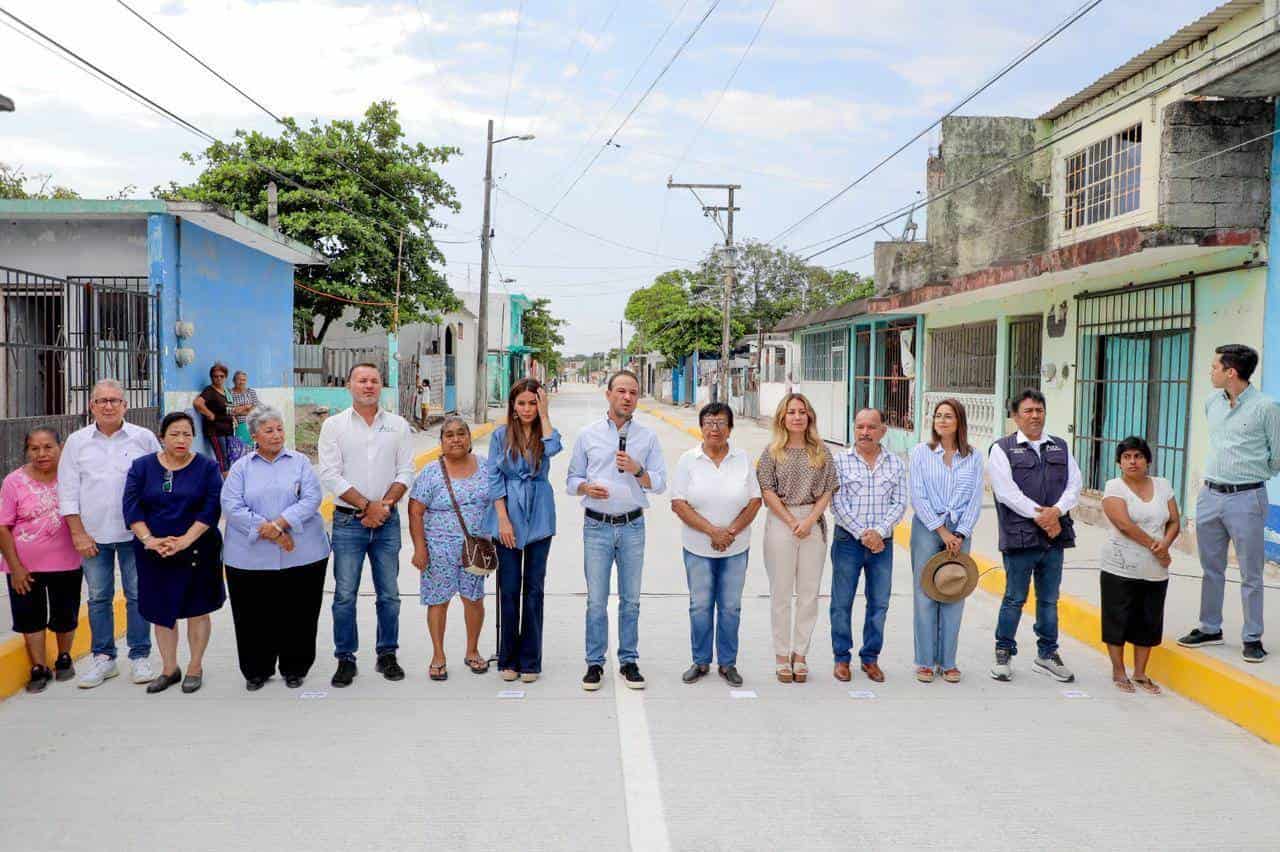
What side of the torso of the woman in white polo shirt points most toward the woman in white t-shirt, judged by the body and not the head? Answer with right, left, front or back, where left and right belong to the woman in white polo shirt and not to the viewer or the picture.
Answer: left

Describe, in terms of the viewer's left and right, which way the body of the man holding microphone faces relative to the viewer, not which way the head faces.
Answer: facing the viewer

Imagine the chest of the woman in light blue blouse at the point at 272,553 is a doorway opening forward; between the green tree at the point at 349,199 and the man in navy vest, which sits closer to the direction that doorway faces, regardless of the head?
the man in navy vest

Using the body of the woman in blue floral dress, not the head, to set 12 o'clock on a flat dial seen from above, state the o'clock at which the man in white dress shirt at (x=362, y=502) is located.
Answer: The man in white dress shirt is roughly at 3 o'clock from the woman in blue floral dress.

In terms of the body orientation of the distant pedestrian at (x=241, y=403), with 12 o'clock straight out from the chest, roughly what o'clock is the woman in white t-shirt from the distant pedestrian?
The woman in white t-shirt is roughly at 11 o'clock from the distant pedestrian.

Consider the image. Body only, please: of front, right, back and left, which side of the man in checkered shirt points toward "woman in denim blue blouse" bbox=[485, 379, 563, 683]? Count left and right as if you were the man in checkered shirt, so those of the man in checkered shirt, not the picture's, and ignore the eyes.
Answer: right

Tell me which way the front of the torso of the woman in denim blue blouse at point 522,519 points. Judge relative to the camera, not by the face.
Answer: toward the camera

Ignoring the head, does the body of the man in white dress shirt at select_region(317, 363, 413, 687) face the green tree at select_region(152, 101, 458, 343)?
no

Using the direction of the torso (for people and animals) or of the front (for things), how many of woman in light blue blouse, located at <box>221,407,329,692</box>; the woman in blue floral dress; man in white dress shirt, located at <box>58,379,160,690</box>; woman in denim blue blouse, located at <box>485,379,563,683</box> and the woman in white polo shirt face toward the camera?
5

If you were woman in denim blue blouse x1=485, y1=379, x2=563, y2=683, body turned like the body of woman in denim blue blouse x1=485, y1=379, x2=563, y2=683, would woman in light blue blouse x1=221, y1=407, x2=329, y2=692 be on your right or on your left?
on your right

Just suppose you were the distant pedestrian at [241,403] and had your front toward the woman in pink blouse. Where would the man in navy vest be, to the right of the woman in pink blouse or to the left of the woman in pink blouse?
left

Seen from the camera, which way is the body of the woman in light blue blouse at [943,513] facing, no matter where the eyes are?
toward the camera

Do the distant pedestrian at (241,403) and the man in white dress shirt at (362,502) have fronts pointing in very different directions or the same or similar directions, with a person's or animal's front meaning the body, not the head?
same or similar directions

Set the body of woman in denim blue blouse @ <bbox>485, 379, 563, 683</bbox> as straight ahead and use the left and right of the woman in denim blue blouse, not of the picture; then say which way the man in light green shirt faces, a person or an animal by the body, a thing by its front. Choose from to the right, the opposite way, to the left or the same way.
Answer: to the right

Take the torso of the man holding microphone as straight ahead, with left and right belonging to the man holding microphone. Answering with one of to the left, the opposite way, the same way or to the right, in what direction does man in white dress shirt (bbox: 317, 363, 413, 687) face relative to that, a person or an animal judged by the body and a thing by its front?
the same way

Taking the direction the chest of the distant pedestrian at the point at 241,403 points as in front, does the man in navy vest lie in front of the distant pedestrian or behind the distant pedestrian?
in front

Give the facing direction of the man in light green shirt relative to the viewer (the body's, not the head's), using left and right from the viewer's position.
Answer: facing the viewer and to the left of the viewer

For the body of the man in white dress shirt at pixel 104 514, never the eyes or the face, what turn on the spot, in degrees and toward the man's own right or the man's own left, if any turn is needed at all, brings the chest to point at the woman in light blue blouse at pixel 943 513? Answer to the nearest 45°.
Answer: approximately 45° to the man's own left

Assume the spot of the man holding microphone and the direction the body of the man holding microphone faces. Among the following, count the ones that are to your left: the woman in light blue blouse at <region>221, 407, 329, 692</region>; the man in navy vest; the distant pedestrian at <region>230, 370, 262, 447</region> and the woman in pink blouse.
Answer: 1

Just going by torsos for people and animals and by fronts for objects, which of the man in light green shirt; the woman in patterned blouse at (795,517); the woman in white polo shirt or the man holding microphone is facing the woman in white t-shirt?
the man in light green shirt

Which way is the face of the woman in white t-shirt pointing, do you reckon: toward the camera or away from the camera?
toward the camera
